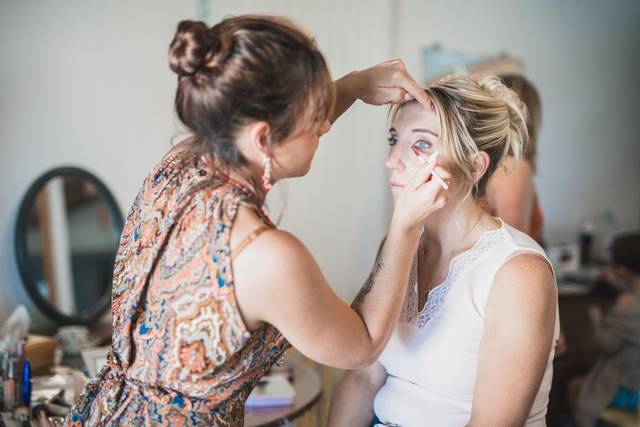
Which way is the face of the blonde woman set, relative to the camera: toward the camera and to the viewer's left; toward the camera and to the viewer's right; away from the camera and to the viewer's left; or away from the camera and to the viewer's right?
toward the camera and to the viewer's left

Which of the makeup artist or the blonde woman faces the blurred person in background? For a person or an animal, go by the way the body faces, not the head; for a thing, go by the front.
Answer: the makeup artist

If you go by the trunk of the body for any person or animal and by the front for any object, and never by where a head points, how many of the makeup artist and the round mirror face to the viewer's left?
0

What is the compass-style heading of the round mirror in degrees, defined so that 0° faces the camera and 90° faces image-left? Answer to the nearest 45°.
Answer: approximately 315°

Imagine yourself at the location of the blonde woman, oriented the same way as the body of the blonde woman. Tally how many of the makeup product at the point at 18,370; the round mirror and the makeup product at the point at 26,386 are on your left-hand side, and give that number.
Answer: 0

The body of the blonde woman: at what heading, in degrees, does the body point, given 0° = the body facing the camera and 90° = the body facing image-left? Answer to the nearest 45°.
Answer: approximately 45°

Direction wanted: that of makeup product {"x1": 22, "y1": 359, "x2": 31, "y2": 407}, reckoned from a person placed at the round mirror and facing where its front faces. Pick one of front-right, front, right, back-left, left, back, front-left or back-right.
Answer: front-right

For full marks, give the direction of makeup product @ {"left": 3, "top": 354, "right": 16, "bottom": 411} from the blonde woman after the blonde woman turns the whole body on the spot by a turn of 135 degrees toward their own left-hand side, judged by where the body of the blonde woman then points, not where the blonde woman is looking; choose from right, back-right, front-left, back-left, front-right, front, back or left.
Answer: back

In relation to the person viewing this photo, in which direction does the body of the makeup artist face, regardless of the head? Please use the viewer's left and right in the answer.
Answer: facing away from the viewer and to the right of the viewer

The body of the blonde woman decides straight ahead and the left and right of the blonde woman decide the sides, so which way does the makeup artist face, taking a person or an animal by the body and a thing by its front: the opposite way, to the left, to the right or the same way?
the opposite way

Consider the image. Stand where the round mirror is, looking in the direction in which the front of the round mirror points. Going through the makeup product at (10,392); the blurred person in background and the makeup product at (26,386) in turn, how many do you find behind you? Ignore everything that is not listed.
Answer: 0

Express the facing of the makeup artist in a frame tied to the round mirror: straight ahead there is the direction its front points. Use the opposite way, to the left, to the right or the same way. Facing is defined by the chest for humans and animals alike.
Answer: to the left
